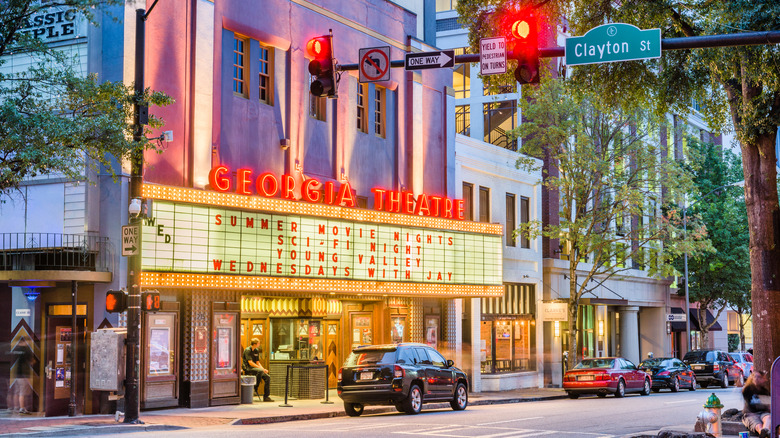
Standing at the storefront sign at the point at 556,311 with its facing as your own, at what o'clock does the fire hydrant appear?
The fire hydrant is roughly at 12 o'clock from the storefront sign.

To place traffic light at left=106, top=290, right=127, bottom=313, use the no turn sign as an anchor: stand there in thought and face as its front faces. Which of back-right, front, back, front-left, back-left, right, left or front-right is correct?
back-right

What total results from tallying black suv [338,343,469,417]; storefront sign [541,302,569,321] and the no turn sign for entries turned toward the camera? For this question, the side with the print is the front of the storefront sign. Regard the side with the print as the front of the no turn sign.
2

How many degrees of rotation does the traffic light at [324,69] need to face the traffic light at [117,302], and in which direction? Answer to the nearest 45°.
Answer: approximately 90° to its right

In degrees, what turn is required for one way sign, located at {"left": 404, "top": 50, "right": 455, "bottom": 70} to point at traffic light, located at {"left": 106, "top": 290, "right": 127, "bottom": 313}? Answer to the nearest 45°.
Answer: approximately 135° to its right

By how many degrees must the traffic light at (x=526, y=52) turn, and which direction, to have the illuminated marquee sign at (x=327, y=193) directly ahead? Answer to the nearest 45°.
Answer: approximately 135° to its right
